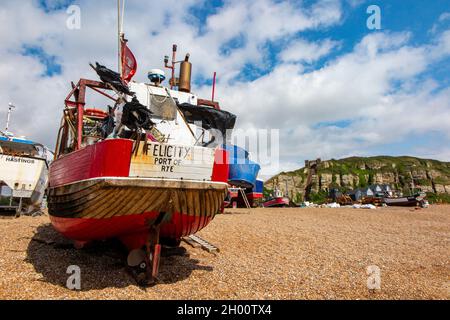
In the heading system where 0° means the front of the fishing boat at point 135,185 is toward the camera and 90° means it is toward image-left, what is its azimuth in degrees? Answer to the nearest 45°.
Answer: approximately 135°

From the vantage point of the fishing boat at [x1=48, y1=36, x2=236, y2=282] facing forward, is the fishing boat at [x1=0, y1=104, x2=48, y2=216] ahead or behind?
ahead

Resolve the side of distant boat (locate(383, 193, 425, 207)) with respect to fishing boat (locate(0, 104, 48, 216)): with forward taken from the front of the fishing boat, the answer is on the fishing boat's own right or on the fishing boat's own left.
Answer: on the fishing boat's own right

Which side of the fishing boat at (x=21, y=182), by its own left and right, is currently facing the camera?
back

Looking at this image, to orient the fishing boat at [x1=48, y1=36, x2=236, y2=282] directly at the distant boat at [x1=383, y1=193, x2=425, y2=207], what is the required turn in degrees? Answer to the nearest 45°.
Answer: approximately 90° to its right
